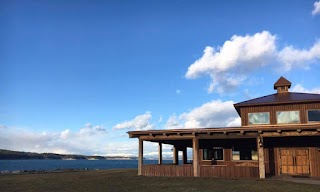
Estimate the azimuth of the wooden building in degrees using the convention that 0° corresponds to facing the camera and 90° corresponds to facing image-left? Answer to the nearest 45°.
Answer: approximately 0°
